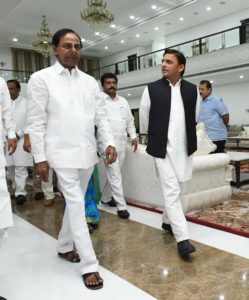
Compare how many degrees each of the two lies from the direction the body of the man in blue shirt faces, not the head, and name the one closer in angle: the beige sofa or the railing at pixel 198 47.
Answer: the beige sofa

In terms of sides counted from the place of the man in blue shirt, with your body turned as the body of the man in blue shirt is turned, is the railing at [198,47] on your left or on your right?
on your right

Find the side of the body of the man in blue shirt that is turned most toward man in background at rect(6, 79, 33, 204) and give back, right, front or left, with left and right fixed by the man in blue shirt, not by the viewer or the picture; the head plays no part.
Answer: front

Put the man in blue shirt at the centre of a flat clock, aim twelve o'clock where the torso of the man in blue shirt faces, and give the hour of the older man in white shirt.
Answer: The older man in white shirt is roughly at 11 o'clock from the man in blue shirt.

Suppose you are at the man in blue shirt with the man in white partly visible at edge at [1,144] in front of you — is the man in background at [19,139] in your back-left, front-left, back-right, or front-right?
front-right

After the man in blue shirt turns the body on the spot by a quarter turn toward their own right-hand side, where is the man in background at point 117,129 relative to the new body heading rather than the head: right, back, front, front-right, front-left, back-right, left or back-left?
left

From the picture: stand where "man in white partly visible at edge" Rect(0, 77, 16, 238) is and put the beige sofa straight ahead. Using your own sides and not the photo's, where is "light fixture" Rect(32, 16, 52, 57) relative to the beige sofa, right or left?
left

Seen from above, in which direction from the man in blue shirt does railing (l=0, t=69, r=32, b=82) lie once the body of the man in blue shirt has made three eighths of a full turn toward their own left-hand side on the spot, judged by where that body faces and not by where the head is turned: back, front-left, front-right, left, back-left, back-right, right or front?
back-left

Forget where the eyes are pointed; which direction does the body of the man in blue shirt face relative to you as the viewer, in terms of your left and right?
facing the viewer and to the left of the viewer
